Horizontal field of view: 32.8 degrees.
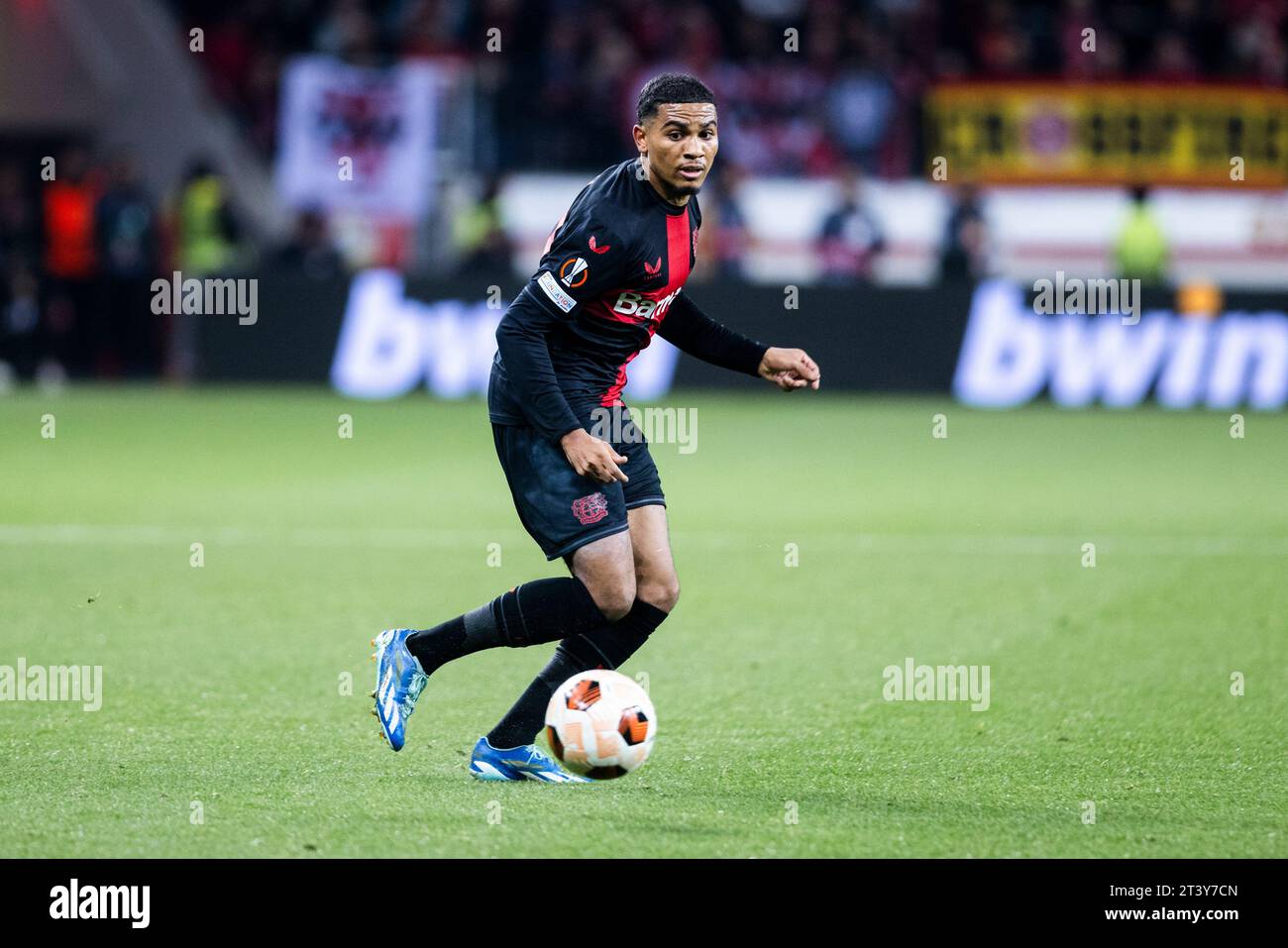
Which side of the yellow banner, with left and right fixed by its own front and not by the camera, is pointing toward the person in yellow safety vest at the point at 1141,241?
front

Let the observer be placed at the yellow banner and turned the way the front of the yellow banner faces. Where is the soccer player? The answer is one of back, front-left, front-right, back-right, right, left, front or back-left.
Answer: front

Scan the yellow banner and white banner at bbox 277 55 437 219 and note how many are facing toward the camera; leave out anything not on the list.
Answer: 2

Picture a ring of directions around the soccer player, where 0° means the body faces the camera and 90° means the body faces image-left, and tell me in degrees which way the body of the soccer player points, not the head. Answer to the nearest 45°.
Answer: approximately 315°

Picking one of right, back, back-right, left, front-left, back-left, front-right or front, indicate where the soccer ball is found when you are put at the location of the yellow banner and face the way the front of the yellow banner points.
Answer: front

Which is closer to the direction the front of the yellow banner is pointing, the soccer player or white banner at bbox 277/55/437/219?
the soccer player

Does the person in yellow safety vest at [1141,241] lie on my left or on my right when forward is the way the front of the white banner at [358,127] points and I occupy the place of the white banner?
on my left

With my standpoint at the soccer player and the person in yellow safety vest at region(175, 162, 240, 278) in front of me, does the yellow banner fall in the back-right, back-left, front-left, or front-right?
front-right

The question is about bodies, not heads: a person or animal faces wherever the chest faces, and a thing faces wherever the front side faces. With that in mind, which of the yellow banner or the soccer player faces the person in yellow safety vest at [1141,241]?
the yellow banner

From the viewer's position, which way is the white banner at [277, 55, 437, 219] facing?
facing the viewer

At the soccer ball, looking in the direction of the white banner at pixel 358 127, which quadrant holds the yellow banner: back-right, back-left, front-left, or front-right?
front-right

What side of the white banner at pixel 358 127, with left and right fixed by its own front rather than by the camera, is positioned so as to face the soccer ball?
front
